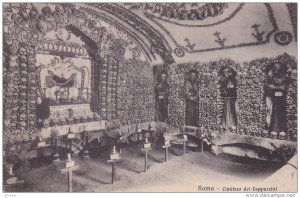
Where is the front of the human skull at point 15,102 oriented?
toward the camera

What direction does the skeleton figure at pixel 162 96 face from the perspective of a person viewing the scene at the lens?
facing the viewer

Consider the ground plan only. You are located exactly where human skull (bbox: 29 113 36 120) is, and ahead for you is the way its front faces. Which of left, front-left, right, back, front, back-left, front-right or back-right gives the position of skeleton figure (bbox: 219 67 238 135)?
left

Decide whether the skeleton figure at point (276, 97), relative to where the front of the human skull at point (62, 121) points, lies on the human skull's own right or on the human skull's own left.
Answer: on the human skull's own left

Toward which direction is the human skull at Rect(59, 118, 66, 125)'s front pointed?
toward the camera

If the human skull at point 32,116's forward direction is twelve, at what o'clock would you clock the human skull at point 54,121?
the human skull at point 54,121 is roughly at 8 o'clock from the human skull at point 32,116.

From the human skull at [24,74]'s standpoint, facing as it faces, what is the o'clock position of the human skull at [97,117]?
the human skull at [97,117] is roughly at 8 o'clock from the human skull at [24,74].
